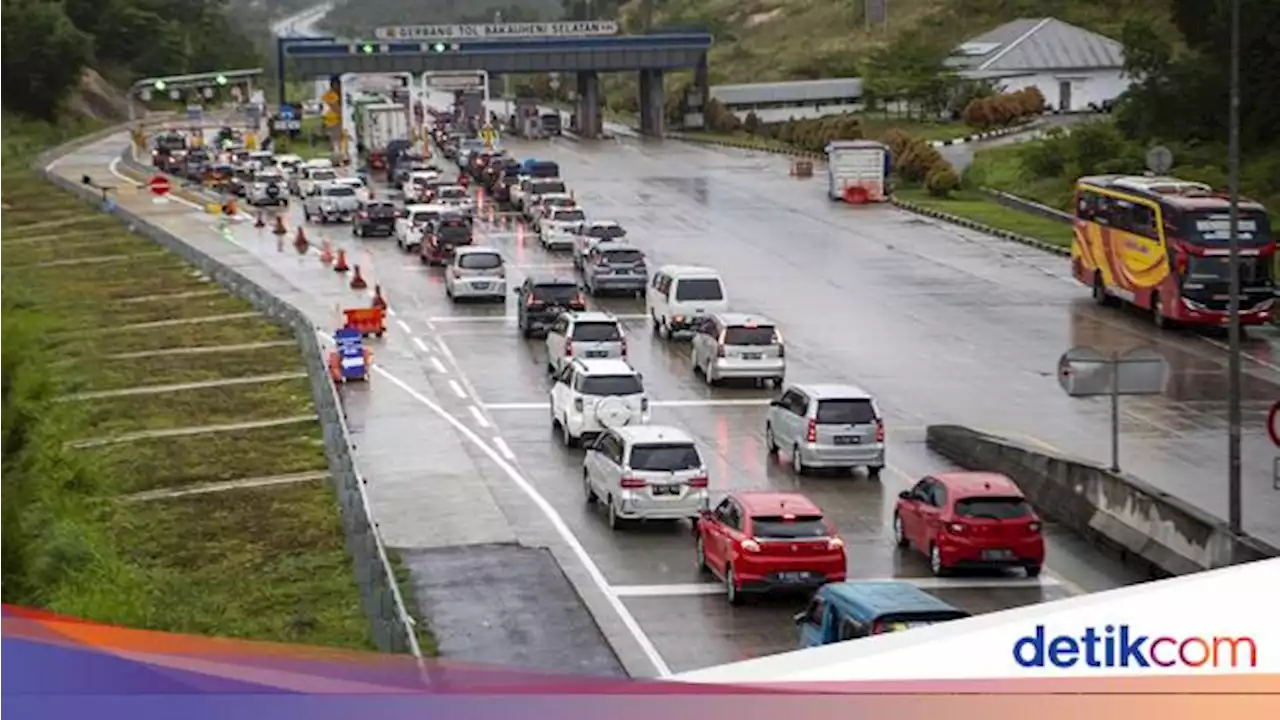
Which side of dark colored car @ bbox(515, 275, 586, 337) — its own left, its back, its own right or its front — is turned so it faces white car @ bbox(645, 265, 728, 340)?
right

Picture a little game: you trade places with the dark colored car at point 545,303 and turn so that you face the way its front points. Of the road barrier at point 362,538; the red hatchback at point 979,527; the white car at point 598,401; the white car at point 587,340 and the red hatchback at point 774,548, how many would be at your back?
5

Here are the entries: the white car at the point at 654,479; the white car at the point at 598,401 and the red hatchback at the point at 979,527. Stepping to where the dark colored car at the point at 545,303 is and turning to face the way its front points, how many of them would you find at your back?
3

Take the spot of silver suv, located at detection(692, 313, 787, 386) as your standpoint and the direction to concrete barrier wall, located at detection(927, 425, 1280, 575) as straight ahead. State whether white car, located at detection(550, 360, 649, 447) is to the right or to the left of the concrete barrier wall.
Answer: right

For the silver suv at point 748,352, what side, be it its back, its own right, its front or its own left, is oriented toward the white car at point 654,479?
back

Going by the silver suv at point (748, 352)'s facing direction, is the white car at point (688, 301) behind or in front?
in front

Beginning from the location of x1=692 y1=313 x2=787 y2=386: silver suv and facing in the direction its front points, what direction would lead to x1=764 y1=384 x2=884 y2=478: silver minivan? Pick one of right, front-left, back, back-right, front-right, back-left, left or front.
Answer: back

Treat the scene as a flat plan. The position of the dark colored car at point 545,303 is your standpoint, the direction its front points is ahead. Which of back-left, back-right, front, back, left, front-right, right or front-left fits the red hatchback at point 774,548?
back

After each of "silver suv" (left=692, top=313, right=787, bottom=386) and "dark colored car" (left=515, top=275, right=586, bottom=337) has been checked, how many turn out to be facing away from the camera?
2

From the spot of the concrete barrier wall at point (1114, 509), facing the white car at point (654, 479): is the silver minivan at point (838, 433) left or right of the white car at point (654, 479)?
right

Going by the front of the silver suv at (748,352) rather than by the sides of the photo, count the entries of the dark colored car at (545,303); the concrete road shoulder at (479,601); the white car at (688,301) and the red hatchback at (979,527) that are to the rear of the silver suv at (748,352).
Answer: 2

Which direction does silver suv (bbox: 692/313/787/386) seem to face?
away from the camera

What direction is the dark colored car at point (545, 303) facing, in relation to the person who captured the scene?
facing away from the viewer
